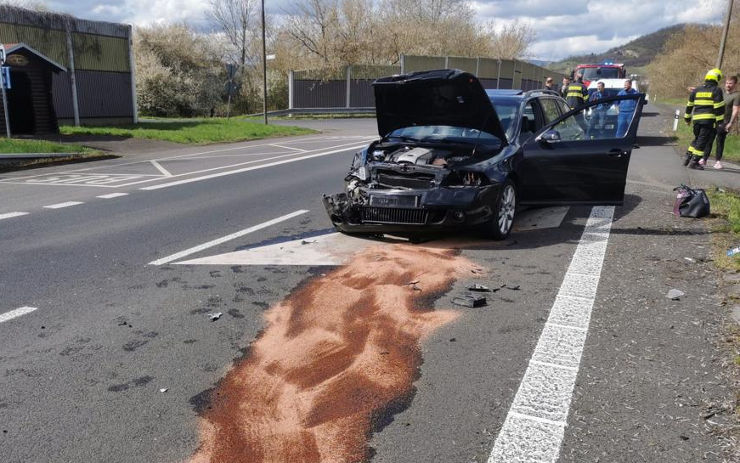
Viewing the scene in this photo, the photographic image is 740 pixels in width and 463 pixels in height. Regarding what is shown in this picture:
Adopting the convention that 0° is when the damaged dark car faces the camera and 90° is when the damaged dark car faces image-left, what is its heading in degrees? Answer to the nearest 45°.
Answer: approximately 45°

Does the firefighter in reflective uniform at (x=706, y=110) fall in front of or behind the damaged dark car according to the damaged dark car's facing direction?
behind

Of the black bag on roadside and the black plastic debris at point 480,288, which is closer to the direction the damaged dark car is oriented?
the black plastic debris

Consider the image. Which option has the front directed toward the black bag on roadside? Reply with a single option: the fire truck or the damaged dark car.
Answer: the fire truck

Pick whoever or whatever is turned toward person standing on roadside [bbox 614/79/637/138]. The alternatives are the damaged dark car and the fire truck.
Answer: the fire truck

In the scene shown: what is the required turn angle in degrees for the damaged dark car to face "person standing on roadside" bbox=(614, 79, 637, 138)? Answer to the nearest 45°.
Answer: approximately 135° to its left

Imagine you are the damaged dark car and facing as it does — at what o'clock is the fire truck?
The fire truck is roughly at 5 o'clock from the damaged dark car.

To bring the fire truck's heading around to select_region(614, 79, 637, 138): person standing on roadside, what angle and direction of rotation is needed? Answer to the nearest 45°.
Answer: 0° — it already faces them

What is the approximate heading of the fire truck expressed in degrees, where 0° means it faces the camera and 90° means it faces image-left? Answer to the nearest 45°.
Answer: approximately 0°

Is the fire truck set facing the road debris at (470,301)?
yes

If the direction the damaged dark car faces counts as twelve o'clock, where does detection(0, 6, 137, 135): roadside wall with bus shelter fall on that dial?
The roadside wall with bus shelter is roughly at 3 o'clock from the damaged dark car.
